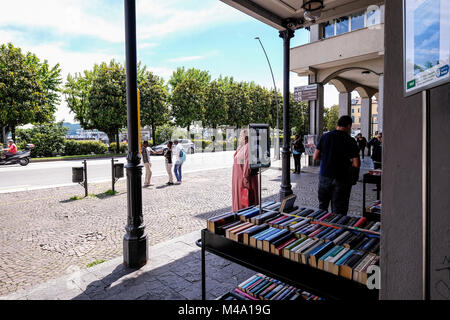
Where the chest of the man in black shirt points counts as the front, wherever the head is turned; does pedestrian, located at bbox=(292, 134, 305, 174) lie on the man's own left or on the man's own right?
on the man's own left

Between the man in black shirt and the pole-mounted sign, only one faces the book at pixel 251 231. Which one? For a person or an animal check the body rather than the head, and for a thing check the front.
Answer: the pole-mounted sign

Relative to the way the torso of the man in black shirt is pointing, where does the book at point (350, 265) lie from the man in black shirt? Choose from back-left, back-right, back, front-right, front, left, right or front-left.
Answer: back-right

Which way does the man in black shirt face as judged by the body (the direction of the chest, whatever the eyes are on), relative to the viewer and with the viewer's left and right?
facing away from the viewer and to the right of the viewer

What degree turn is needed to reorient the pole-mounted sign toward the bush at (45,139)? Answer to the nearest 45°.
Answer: approximately 135° to its right

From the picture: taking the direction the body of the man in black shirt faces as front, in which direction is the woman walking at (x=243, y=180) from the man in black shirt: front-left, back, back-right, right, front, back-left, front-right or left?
back-left

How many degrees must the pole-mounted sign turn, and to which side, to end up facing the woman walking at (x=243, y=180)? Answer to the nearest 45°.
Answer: approximately 180°

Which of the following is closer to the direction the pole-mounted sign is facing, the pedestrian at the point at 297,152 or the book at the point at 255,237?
the book

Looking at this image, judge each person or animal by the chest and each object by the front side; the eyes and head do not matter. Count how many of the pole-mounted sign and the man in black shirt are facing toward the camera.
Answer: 1
